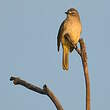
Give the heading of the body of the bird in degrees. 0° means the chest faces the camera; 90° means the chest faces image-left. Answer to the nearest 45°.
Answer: approximately 315°
